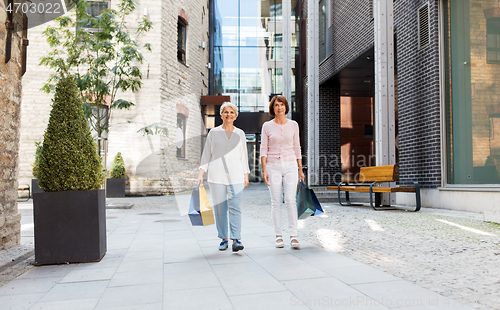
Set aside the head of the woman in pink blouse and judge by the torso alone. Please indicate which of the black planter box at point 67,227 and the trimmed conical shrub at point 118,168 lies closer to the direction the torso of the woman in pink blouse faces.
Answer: the black planter box

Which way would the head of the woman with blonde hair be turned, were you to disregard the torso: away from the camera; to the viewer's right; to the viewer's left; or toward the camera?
toward the camera

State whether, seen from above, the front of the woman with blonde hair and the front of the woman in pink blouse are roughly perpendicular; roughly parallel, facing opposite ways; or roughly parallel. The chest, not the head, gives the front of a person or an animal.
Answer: roughly parallel

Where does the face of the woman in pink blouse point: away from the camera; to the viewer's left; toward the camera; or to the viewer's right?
toward the camera

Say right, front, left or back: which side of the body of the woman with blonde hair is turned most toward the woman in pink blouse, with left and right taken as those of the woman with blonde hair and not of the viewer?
left

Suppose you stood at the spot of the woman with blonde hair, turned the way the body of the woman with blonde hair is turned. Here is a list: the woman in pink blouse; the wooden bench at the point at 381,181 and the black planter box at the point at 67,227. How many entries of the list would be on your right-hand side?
1

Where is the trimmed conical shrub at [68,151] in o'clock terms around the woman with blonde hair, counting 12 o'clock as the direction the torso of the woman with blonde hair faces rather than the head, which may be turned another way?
The trimmed conical shrub is roughly at 3 o'clock from the woman with blonde hair.

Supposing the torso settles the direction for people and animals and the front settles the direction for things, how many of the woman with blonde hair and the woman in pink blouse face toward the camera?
2

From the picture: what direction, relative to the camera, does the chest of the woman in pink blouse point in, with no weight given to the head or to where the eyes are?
toward the camera

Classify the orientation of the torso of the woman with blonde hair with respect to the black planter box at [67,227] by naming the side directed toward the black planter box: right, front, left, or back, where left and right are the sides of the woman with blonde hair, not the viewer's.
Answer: right

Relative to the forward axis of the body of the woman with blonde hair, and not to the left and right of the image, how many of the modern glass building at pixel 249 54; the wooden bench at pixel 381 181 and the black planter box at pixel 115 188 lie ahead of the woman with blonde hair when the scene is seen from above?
0

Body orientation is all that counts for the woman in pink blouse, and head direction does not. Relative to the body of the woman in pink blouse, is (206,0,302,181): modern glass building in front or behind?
behind

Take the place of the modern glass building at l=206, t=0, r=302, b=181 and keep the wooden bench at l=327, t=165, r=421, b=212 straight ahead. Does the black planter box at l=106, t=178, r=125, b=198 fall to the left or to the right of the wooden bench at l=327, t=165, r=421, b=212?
right

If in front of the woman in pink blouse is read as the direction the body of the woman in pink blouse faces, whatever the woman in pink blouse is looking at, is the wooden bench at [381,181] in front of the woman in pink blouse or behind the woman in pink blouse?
behind

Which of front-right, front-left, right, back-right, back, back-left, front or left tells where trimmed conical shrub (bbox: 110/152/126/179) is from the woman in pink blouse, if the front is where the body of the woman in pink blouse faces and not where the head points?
back-right

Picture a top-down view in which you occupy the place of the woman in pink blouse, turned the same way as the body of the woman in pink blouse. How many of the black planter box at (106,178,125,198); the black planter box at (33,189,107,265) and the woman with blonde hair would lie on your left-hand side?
0
